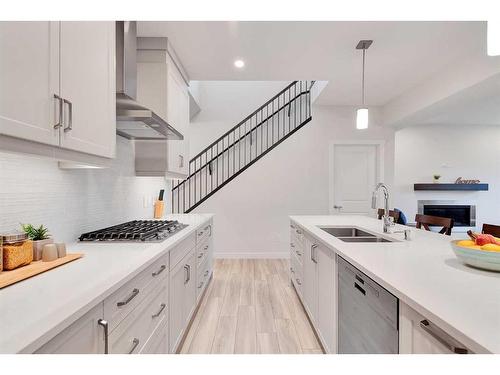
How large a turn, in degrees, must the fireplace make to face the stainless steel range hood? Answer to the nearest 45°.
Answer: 0° — it already faces it

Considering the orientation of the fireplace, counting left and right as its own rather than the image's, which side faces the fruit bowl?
front

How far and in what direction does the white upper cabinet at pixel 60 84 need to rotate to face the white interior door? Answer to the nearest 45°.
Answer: approximately 45° to its left

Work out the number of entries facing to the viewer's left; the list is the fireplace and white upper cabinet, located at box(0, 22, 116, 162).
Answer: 0

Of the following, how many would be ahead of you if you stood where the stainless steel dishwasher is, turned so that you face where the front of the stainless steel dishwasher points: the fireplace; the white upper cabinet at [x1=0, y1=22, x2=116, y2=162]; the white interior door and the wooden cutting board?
2

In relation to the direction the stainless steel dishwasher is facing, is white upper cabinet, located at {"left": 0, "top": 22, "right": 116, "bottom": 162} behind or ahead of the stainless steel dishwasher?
ahead

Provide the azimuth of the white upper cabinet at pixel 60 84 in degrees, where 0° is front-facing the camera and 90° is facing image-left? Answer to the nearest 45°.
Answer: approximately 315°

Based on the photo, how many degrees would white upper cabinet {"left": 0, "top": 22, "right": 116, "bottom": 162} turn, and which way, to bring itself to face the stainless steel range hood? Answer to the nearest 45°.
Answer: approximately 90° to its left

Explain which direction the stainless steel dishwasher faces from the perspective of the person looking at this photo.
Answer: facing the viewer and to the left of the viewer

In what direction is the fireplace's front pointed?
toward the camera

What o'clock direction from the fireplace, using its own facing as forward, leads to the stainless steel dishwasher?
The stainless steel dishwasher is roughly at 12 o'clock from the fireplace.

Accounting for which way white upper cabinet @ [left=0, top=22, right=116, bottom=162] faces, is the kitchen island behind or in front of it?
in front

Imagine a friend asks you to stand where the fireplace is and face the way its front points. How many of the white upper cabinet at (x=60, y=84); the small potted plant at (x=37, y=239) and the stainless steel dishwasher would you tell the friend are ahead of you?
3

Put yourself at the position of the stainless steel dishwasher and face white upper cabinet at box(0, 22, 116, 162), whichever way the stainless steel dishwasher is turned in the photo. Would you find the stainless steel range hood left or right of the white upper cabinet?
right

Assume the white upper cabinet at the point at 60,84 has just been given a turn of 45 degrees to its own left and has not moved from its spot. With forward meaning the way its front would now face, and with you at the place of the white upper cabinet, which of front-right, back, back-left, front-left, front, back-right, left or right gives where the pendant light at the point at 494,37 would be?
front-right
